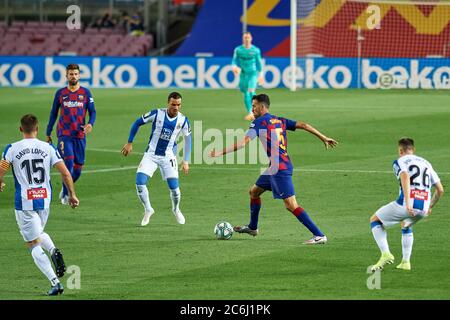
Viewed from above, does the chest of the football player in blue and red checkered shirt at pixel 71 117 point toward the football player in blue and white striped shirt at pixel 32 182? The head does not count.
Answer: yes

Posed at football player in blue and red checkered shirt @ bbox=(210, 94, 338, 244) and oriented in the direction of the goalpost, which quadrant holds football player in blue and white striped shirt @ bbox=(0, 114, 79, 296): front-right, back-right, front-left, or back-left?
back-left

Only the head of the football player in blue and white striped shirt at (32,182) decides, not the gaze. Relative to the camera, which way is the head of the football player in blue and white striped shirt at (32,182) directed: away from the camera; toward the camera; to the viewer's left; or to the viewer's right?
away from the camera

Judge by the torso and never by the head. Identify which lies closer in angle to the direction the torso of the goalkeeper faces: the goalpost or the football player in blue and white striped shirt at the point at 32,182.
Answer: the football player in blue and white striped shirt

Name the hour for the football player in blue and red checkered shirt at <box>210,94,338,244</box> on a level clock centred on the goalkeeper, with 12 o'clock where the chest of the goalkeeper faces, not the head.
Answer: The football player in blue and red checkered shirt is roughly at 12 o'clock from the goalkeeper.

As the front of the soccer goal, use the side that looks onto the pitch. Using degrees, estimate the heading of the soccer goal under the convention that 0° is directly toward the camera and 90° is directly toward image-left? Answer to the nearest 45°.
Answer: approximately 0°

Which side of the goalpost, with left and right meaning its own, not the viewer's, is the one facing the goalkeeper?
front

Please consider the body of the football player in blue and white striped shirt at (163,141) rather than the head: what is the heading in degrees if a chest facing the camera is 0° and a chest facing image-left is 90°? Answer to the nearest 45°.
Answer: approximately 0°

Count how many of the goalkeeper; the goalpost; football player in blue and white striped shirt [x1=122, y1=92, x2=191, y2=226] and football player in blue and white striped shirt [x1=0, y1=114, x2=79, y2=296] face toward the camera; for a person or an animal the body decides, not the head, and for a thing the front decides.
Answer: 3

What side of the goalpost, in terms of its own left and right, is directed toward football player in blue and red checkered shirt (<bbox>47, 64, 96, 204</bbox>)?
front

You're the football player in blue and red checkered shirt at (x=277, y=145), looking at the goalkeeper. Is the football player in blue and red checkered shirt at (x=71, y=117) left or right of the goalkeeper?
left

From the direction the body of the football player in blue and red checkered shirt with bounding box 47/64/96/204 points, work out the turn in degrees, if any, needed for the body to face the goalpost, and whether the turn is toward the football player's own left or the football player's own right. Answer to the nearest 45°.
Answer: approximately 135° to the football player's own left

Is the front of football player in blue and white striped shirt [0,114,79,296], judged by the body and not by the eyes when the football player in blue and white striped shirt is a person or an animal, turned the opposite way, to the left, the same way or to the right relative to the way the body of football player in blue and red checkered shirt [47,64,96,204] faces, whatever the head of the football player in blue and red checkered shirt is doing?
the opposite way

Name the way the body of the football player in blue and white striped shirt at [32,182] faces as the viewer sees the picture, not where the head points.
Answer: away from the camera
